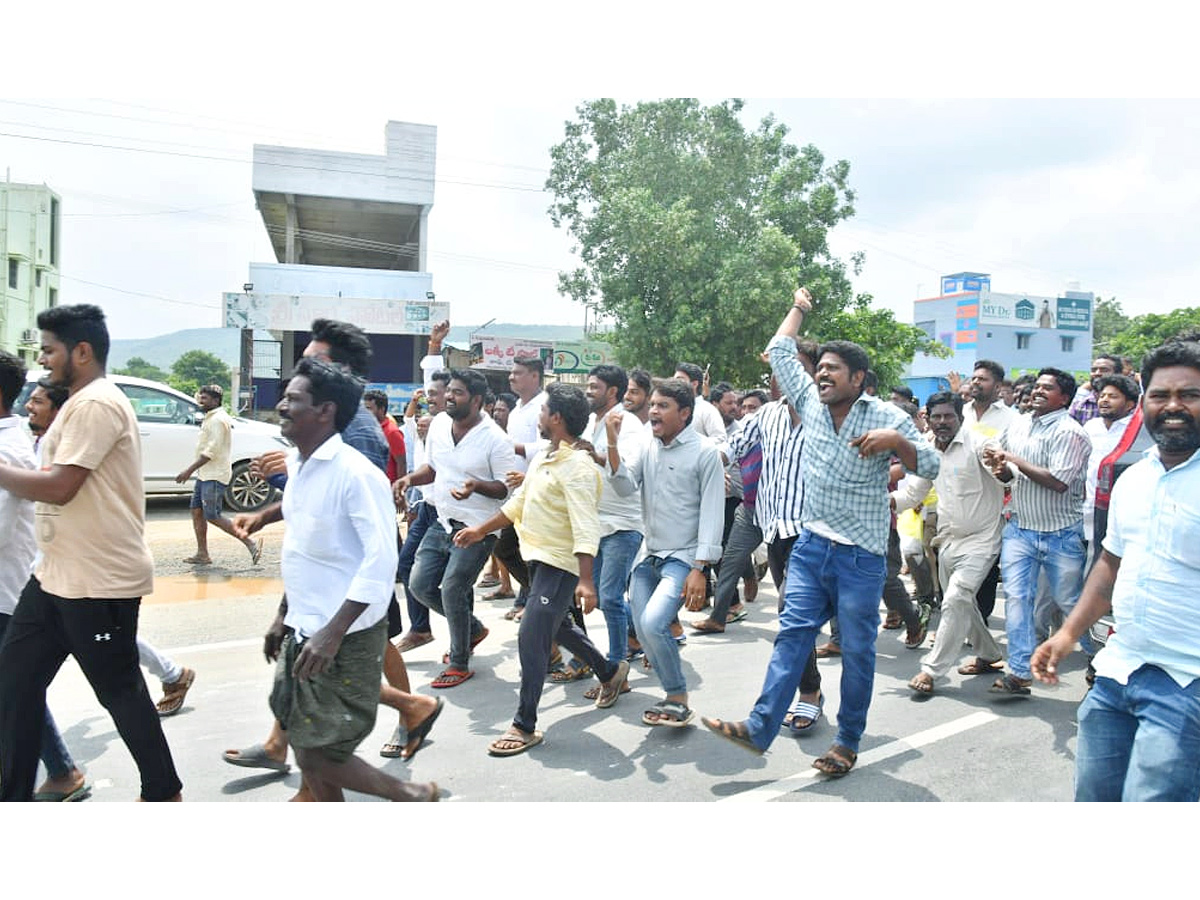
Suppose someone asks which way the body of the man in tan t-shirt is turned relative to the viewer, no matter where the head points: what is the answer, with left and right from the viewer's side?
facing to the left of the viewer

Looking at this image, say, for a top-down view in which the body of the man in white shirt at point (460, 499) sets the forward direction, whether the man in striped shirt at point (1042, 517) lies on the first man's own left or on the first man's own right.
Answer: on the first man's own left

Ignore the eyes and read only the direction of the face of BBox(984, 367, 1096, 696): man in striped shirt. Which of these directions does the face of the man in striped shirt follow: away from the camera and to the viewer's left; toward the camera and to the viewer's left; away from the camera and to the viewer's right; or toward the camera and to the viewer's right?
toward the camera and to the viewer's left

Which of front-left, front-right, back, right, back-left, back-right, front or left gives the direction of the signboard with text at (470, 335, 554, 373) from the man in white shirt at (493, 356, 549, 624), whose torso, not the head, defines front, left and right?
back-right

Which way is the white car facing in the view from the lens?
facing to the right of the viewer

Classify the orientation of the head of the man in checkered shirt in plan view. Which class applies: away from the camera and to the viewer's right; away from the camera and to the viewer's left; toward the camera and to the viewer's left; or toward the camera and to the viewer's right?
toward the camera and to the viewer's left

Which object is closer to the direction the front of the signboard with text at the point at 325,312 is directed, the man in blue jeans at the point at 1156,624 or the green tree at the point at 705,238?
the man in blue jeans
